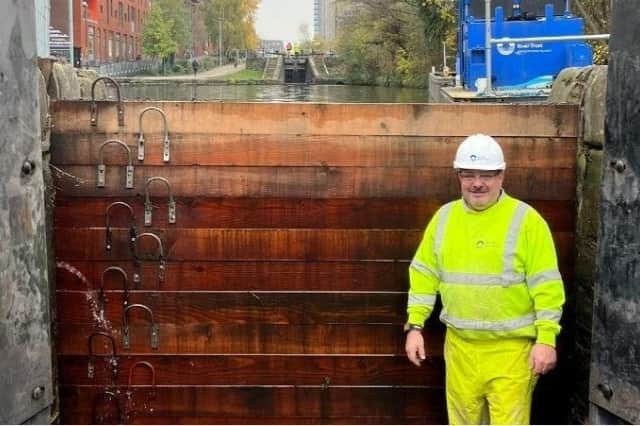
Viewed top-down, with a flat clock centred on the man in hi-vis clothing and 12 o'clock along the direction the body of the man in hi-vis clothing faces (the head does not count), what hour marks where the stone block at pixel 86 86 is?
The stone block is roughly at 4 o'clock from the man in hi-vis clothing.

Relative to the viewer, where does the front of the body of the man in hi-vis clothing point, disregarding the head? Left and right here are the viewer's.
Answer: facing the viewer

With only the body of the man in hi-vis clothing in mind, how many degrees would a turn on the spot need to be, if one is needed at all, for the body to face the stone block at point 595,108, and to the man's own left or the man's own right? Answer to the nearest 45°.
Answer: approximately 135° to the man's own left

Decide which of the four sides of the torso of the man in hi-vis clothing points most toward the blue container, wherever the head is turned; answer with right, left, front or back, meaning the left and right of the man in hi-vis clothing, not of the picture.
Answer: back

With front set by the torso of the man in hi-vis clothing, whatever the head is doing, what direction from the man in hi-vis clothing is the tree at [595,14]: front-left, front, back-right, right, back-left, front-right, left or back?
back

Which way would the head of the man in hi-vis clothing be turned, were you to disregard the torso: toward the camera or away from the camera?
toward the camera

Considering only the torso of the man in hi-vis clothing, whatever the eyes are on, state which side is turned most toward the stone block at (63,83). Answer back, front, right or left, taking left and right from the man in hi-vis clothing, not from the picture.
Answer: right

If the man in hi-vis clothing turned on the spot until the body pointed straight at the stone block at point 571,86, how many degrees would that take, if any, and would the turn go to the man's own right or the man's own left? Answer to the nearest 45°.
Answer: approximately 180°
